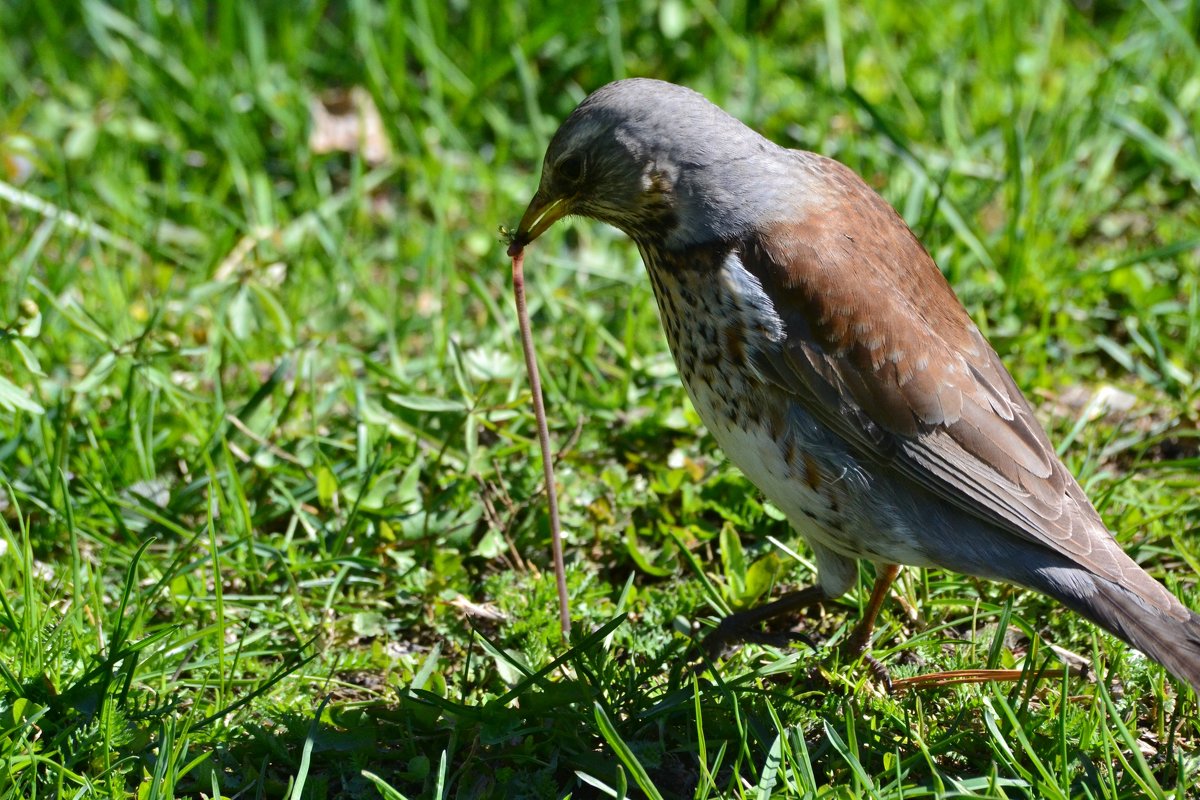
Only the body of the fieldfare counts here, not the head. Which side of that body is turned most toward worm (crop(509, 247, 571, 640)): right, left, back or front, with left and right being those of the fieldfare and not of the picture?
front

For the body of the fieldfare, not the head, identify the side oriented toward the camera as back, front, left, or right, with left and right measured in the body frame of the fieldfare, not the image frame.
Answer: left
